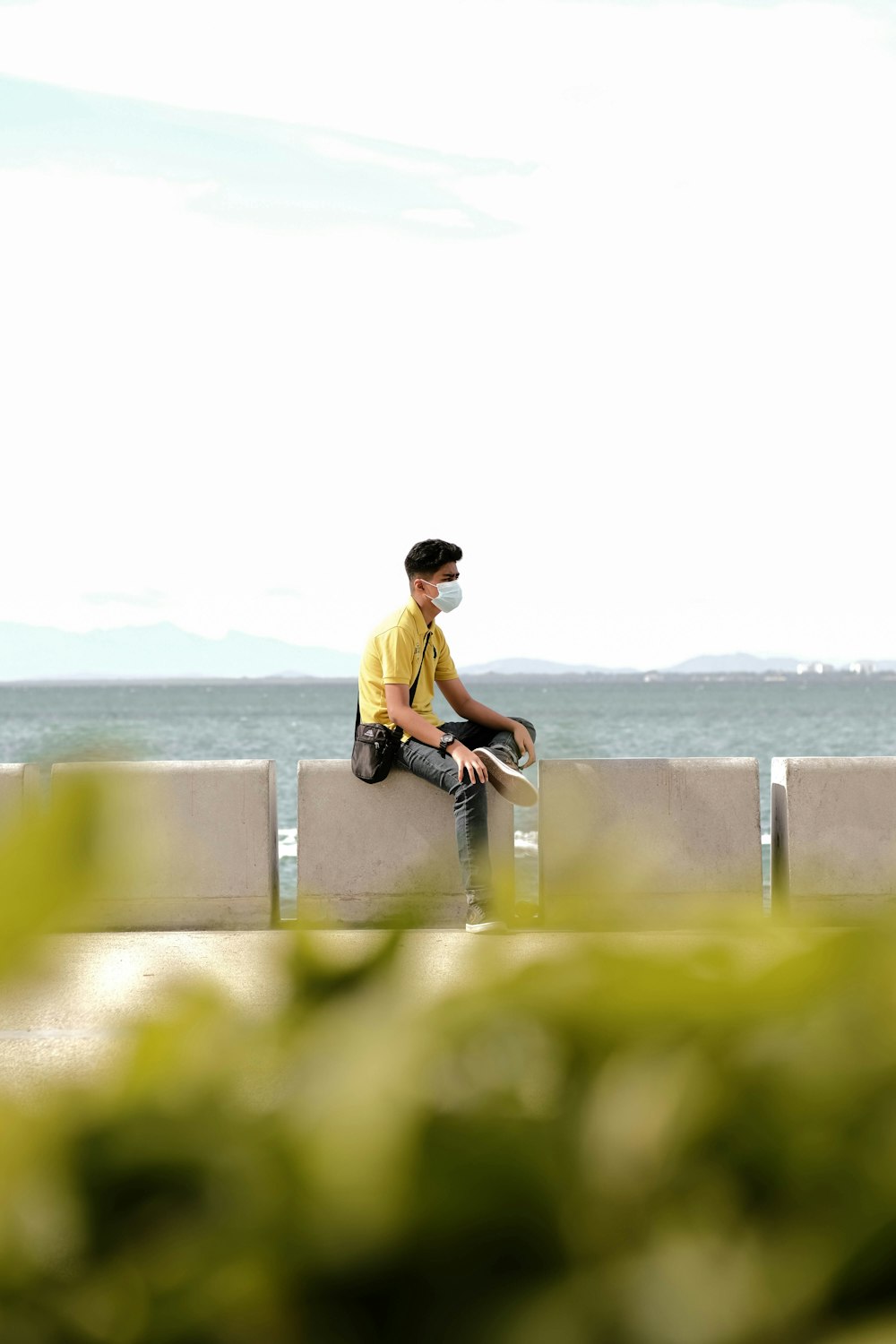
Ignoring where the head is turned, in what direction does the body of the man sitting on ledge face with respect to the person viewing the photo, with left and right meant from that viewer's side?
facing the viewer and to the right of the viewer

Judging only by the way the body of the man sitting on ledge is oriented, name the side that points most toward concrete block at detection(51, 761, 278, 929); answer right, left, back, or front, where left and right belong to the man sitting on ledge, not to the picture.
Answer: back

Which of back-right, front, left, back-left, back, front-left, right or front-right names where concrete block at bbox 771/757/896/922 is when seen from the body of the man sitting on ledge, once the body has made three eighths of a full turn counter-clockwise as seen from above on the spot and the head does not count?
right
